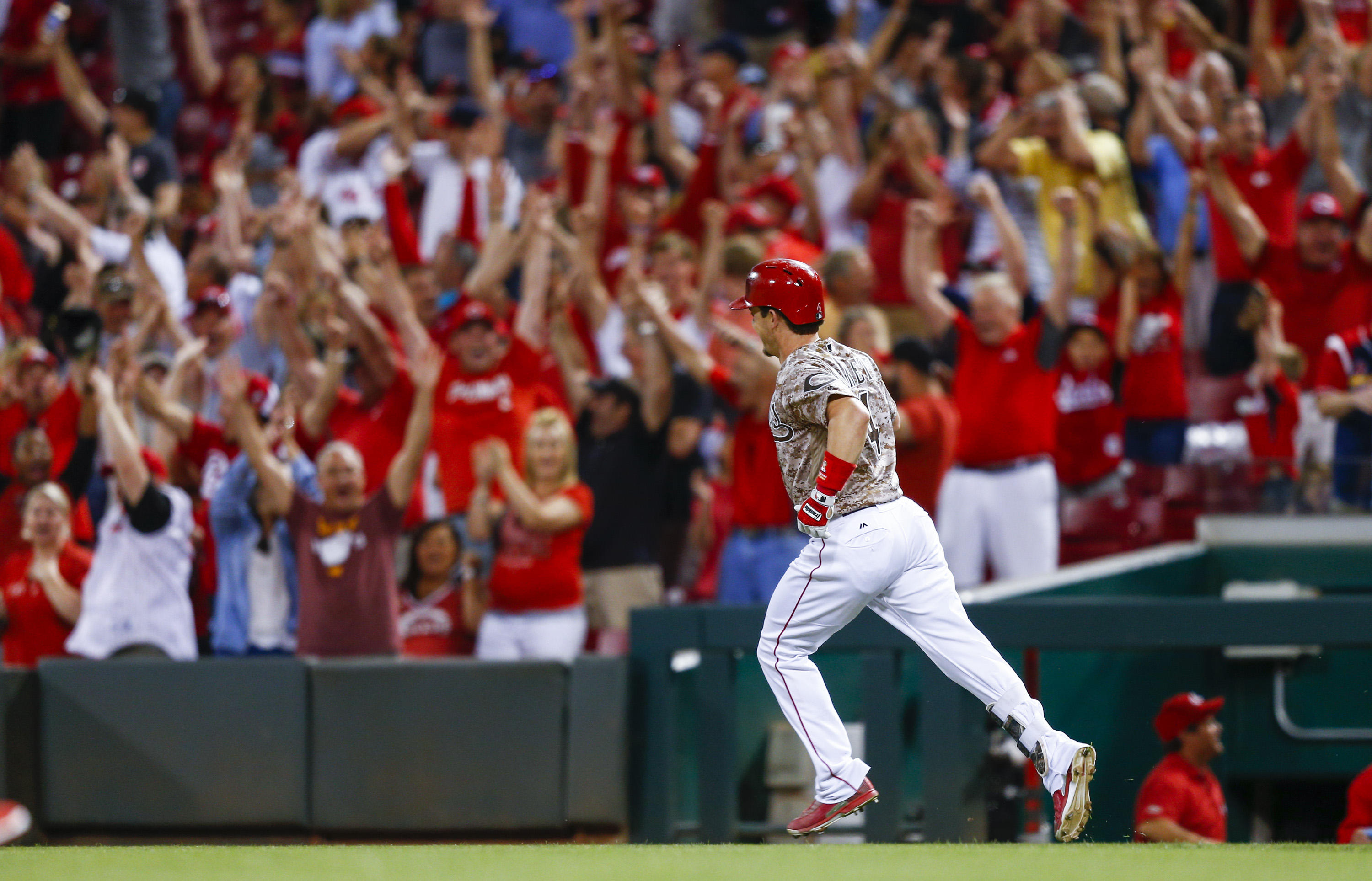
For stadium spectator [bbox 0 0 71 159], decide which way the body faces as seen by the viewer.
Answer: toward the camera

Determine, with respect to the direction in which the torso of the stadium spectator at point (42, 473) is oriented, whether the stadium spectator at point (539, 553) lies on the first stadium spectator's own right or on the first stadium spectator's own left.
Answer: on the first stadium spectator's own left

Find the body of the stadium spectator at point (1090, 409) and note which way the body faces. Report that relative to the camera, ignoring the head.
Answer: toward the camera

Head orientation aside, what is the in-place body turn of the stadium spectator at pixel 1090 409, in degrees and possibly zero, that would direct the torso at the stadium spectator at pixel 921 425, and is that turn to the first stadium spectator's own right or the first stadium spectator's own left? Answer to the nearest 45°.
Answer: approximately 45° to the first stadium spectator's own right

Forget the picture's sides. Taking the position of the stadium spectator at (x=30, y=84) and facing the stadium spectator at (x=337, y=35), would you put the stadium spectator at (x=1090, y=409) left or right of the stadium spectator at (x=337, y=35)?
right

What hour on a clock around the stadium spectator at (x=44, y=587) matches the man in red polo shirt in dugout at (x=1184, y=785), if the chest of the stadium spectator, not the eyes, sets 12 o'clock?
The man in red polo shirt in dugout is roughly at 10 o'clock from the stadium spectator.

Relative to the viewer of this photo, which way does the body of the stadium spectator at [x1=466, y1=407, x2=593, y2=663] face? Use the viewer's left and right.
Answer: facing the viewer and to the left of the viewer

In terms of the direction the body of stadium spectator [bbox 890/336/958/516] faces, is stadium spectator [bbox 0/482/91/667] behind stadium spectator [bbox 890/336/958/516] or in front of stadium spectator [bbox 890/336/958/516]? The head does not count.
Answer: in front

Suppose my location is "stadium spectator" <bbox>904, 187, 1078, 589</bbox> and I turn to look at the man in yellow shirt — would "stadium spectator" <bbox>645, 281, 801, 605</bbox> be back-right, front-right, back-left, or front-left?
back-left

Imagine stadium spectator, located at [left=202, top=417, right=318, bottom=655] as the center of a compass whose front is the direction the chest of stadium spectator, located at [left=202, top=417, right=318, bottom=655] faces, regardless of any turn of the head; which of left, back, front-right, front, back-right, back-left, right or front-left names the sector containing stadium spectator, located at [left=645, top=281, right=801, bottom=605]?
front-left

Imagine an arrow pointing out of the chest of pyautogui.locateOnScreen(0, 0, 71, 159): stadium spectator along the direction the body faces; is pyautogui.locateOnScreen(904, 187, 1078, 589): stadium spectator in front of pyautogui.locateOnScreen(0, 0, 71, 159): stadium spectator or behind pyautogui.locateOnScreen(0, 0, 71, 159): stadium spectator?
in front
